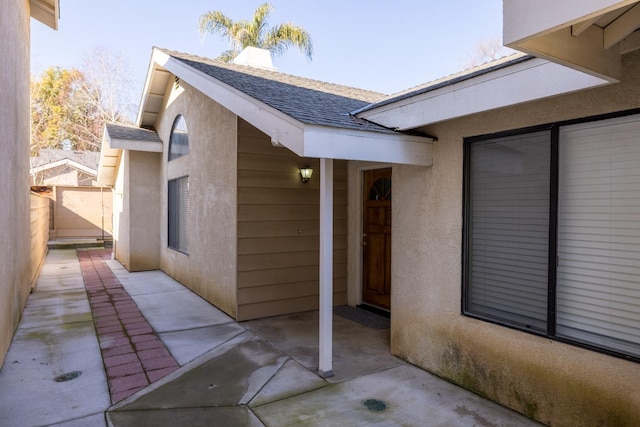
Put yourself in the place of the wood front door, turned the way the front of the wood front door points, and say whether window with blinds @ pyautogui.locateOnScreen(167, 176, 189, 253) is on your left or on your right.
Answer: on your right

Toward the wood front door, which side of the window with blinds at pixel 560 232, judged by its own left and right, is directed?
right

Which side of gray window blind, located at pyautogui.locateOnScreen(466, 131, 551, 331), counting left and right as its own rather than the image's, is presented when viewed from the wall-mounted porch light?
right

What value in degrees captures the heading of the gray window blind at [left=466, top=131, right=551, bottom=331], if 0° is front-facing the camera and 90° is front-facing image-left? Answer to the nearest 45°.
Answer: approximately 45°

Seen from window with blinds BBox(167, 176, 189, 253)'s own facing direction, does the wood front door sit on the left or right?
on its left

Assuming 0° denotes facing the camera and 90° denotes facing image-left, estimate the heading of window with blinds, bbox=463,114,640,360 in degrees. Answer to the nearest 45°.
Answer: approximately 45°

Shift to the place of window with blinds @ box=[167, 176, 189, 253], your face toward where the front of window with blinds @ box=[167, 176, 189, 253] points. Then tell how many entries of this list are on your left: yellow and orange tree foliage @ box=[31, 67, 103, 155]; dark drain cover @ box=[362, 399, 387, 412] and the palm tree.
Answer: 1

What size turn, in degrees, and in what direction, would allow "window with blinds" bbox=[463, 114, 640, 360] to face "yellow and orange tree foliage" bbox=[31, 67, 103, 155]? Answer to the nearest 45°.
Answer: approximately 90° to its right

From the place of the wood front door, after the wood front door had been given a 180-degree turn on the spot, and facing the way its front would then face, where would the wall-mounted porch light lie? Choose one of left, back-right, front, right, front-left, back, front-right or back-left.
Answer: back-left

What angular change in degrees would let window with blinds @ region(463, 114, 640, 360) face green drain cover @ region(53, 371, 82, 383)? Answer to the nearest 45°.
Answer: approximately 45° to its right

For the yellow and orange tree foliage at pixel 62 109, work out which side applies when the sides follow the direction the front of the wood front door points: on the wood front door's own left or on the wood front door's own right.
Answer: on the wood front door's own right
